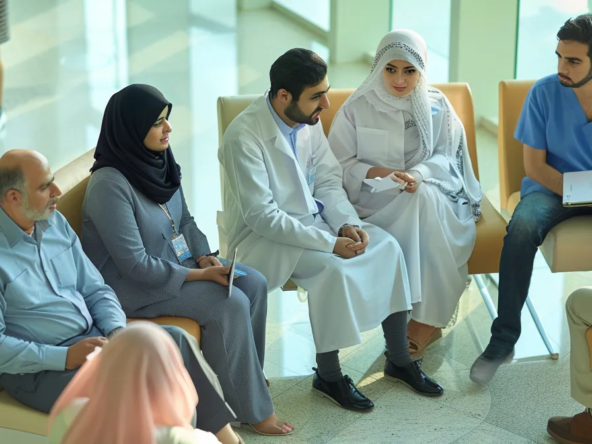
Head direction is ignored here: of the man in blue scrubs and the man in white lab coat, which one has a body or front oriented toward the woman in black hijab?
the man in blue scrubs

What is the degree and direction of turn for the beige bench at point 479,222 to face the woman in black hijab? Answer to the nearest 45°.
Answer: approximately 45° to its right

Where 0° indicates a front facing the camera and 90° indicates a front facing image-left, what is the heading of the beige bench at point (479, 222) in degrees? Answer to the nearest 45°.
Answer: approximately 0°

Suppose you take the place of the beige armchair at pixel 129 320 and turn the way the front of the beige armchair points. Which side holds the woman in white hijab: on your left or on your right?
on your left

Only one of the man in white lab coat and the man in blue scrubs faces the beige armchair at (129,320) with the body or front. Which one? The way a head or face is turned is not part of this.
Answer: the man in blue scrubs

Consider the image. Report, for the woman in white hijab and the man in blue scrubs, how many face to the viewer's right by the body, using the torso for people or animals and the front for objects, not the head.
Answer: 0

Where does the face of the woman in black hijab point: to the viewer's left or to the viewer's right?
to the viewer's right

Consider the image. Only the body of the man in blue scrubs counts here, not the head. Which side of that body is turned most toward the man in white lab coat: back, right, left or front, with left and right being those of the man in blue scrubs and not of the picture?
front

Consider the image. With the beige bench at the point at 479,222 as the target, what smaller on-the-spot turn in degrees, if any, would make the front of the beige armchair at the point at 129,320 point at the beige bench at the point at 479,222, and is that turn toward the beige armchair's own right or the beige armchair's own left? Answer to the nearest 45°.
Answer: approximately 45° to the beige armchair's own left

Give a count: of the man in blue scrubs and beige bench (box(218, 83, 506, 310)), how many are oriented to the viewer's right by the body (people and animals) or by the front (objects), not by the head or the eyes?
0

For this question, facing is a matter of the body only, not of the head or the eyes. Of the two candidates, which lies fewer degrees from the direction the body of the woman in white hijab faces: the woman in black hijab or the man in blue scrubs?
the woman in black hijab

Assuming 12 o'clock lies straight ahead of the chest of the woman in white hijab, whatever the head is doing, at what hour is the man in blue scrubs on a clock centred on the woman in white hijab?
The man in blue scrubs is roughly at 9 o'clock from the woman in white hijab.

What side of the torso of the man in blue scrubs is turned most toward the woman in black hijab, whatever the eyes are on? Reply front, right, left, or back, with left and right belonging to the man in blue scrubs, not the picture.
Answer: front

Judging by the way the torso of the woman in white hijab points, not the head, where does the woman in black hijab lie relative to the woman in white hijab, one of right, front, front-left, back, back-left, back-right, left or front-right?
front-right

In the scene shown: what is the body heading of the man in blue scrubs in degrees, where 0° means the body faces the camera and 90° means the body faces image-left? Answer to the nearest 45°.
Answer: approximately 45°

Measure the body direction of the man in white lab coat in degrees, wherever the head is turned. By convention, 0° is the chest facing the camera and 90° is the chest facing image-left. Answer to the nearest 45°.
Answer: approximately 315°

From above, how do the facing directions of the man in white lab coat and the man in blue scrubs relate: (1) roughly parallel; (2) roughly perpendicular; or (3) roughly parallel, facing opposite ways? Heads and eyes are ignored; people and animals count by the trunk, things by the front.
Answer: roughly perpendicular
